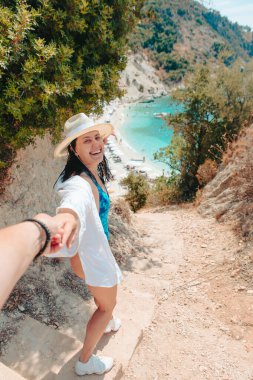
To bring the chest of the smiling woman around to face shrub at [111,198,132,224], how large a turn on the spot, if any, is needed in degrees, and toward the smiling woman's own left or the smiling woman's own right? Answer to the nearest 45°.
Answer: approximately 90° to the smiling woman's own left

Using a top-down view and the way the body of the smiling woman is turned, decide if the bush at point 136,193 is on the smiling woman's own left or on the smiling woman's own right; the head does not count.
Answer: on the smiling woman's own left
